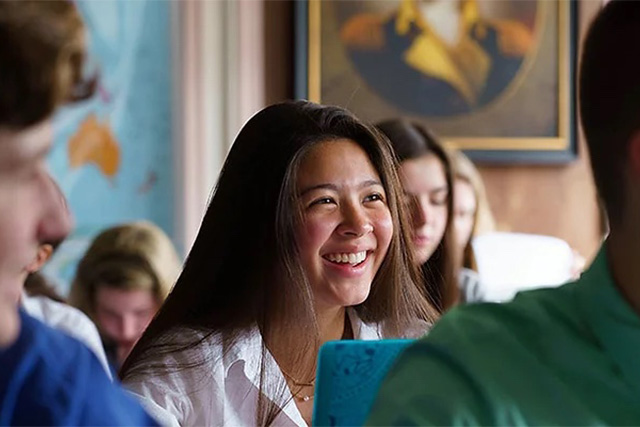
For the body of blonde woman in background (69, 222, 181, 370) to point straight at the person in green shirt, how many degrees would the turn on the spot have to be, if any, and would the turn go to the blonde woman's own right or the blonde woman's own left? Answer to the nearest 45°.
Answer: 0° — they already face them

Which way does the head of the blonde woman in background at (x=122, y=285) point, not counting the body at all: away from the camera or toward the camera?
toward the camera

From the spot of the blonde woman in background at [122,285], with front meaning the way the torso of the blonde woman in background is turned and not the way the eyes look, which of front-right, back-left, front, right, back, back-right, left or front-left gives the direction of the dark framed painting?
back-left

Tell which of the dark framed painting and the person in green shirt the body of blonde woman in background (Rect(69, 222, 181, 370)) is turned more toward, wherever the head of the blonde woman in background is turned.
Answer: the person in green shirt

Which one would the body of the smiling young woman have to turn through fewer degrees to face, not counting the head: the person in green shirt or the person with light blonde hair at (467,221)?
the person in green shirt

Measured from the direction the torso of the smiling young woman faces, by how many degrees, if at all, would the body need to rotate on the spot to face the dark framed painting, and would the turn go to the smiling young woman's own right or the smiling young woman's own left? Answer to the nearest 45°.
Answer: approximately 135° to the smiling young woman's own left

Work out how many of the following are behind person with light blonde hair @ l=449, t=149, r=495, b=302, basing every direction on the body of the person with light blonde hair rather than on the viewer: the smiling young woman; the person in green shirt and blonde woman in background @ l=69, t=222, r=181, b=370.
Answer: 0

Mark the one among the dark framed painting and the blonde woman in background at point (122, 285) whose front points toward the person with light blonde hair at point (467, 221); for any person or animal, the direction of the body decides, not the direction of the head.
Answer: the dark framed painting

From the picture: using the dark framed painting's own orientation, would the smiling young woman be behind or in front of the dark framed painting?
in front

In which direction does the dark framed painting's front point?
toward the camera

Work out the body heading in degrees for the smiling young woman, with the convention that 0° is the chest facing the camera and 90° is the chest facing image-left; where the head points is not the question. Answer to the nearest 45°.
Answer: approximately 315°

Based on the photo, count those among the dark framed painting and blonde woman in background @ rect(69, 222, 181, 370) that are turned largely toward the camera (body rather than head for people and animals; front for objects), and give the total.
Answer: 2

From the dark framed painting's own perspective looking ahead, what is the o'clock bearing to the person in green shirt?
The person in green shirt is roughly at 12 o'clock from the dark framed painting.

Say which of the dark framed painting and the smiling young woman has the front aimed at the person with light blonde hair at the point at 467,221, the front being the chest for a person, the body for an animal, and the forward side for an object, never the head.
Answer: the dark framed painting

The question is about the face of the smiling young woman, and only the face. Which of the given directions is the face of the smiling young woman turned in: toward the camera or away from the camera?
toward the camera
